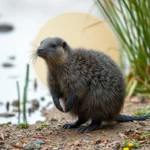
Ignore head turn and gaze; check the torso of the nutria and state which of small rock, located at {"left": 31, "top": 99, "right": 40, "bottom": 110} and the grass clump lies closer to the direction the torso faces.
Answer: the small rock

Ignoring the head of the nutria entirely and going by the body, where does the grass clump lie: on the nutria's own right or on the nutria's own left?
on the nutria's own right

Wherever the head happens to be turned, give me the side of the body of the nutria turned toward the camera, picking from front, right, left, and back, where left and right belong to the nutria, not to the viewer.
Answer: left

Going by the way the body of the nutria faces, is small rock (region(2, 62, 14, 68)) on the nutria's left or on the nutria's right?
on the nutria's right
